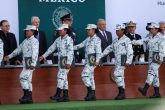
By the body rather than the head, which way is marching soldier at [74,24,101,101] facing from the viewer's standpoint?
to the viewer's left

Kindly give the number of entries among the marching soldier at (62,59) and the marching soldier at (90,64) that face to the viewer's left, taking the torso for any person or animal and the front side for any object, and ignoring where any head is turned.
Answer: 2

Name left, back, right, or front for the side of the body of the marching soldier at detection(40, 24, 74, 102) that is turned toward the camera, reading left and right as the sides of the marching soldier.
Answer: left

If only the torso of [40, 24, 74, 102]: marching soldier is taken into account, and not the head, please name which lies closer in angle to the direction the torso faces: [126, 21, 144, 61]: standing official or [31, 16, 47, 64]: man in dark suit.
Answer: the man in dark suit

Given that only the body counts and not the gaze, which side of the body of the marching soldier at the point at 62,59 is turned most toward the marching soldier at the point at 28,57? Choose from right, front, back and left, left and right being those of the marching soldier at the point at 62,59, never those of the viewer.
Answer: front

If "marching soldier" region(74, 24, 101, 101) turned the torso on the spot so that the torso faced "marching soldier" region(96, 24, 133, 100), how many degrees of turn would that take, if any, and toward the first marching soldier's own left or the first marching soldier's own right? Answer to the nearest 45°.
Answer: approximately 180°

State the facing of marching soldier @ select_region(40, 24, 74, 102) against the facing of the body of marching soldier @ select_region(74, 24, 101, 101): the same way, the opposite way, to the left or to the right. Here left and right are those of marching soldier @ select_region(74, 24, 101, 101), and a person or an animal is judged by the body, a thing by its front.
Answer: the same way

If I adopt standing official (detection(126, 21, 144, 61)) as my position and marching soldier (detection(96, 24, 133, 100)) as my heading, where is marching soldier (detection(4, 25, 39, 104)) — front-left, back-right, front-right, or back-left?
front-right

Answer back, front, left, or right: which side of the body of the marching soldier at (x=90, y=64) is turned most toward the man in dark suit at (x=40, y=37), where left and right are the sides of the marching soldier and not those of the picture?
right
